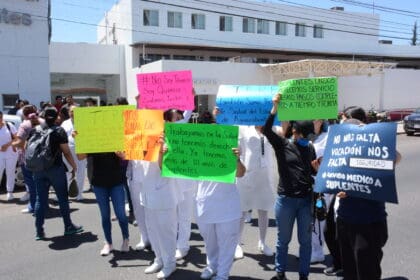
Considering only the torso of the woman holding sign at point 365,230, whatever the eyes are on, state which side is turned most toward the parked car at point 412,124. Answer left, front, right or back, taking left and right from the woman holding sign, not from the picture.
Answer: back

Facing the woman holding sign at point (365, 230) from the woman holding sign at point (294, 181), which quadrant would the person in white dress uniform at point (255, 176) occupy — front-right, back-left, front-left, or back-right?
back-left

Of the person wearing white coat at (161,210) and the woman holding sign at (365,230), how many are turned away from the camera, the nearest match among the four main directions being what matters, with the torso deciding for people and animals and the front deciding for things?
0

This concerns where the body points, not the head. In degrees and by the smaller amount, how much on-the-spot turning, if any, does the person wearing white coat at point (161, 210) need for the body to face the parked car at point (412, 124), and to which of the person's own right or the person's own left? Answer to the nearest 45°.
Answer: approximately 180°

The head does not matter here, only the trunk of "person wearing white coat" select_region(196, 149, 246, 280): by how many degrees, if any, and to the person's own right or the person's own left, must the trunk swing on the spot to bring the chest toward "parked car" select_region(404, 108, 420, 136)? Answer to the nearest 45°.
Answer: approximately 180°

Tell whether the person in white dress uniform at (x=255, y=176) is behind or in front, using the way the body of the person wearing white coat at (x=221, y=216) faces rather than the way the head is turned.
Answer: behind

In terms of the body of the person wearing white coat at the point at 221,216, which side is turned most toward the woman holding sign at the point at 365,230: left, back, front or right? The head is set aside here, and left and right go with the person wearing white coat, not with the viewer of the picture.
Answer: left

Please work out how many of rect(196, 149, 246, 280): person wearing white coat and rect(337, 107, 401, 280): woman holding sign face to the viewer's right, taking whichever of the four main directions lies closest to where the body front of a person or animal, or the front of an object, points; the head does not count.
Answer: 0

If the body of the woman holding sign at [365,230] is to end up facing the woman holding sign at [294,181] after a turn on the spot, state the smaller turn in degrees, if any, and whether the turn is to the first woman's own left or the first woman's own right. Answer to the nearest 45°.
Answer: approximately 135° to the first woman's own right

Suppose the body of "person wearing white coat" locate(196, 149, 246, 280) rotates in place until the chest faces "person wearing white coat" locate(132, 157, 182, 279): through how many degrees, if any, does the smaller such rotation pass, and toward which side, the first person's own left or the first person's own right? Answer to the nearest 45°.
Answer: approximately 90° to the first person's own right

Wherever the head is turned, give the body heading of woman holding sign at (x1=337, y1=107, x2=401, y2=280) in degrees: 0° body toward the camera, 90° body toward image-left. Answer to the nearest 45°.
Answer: approximately 0°

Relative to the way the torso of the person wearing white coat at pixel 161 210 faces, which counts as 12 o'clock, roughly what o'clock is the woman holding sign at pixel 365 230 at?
The woman holding sign is roughly at 9 o'clock from the person wearing white coat.

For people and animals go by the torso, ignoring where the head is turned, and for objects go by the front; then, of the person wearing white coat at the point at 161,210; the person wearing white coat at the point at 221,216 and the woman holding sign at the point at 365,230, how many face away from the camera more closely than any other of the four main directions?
0

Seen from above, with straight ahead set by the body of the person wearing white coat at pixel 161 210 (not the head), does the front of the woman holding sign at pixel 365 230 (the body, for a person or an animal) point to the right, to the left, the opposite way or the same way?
the same way

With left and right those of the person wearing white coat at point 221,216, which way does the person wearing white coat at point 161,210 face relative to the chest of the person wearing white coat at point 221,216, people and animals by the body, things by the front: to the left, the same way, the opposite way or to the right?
the same way
